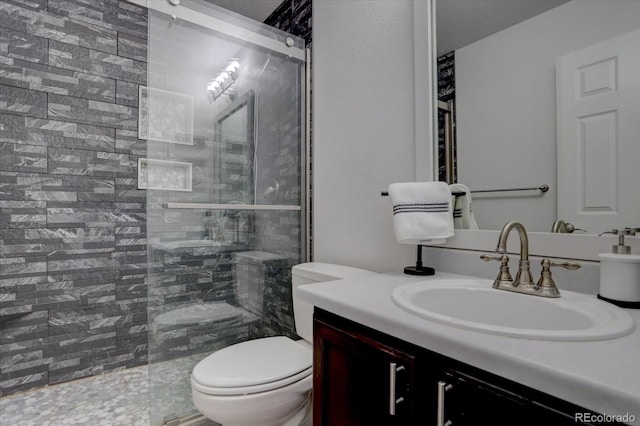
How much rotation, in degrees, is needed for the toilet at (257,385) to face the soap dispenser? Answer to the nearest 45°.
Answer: approximately 90° to its left

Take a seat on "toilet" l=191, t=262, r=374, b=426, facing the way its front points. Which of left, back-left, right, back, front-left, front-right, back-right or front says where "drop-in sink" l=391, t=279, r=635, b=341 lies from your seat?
left

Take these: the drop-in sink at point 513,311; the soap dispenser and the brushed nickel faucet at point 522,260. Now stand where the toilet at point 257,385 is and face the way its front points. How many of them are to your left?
3

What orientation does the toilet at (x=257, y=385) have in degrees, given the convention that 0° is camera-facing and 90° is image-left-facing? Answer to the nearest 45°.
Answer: approximately 45°

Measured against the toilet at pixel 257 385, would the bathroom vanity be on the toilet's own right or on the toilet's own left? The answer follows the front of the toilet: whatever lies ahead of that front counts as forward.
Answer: on the toilet's own left

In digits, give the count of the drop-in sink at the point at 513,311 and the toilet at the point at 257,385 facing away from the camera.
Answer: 0
